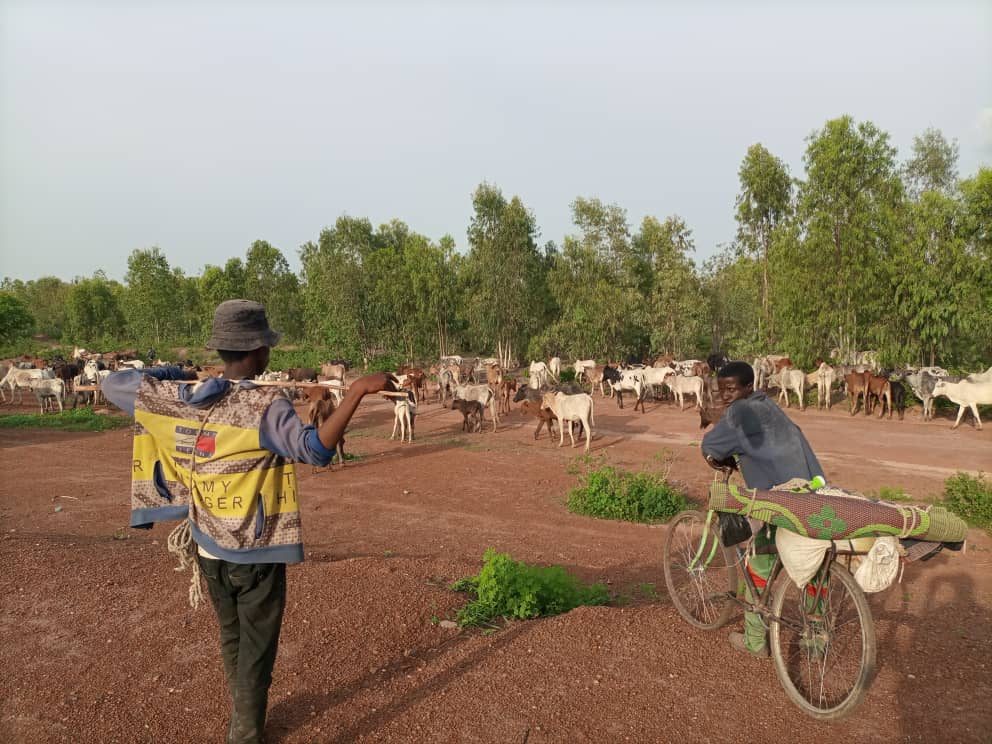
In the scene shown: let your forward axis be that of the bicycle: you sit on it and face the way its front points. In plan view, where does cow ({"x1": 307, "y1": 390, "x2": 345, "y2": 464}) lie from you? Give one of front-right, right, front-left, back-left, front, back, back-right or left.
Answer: front

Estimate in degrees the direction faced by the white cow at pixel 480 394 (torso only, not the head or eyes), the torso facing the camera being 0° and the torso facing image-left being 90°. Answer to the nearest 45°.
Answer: approximately 90°

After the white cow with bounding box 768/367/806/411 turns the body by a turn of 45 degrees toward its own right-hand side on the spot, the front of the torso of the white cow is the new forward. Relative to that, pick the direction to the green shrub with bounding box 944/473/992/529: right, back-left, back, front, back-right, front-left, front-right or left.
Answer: back

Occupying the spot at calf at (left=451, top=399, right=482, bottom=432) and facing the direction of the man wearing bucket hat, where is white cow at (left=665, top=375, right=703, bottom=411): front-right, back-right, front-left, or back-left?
back-left

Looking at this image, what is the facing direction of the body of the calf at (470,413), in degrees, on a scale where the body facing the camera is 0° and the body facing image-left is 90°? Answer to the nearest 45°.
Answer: approximately 90°

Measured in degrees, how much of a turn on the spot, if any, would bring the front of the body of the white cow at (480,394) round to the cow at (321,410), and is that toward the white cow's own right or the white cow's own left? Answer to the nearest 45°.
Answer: approximately 45° to the white cow's own left

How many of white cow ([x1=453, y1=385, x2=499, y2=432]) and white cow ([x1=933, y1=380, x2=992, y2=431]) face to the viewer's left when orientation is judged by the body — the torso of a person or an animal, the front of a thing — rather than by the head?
2

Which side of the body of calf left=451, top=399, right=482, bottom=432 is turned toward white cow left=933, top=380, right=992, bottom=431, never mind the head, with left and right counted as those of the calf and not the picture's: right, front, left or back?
back

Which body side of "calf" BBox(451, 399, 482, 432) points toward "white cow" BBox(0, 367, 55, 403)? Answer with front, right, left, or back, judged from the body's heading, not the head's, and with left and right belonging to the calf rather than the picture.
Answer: front

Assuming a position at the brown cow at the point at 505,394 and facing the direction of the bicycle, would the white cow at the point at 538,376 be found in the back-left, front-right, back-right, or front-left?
back-left

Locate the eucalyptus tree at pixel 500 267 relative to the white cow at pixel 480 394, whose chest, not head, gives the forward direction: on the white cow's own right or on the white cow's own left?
on the white cow's own right

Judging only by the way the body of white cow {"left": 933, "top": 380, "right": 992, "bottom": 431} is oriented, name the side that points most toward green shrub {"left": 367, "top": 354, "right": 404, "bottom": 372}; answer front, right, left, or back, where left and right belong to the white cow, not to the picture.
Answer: front

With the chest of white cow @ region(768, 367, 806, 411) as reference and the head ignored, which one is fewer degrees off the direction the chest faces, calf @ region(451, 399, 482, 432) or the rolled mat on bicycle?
the calf

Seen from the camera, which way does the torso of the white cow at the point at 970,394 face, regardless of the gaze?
to the viewer's left

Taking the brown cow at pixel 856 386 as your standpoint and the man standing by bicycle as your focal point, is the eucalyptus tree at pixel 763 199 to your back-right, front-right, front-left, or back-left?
back-right

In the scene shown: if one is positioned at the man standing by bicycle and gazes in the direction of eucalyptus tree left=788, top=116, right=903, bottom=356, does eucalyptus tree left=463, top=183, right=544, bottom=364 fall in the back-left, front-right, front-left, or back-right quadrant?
front-left

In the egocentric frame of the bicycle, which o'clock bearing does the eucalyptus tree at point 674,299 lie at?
The eucalyptus tree is roughly at 1 o'clock from the bicycle.
